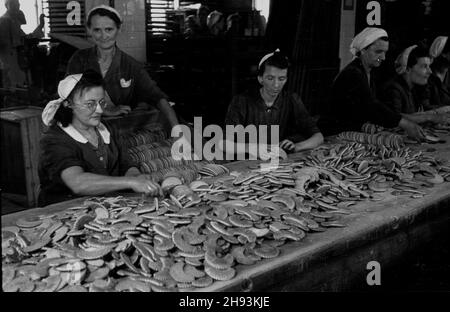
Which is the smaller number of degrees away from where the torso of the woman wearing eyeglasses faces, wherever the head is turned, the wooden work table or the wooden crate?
the wooden work table

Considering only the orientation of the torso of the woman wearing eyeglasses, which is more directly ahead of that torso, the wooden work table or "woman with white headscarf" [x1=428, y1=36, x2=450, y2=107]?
the wooden work table

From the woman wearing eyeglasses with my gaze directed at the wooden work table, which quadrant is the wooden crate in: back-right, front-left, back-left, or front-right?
back-left

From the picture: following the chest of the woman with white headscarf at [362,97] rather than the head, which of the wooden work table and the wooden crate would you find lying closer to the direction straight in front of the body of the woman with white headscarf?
the wooden work table

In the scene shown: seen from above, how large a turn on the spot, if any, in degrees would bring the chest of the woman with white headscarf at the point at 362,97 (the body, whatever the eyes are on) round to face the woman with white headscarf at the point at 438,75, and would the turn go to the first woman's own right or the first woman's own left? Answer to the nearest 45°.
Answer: approximately 135° to the first woman's own left

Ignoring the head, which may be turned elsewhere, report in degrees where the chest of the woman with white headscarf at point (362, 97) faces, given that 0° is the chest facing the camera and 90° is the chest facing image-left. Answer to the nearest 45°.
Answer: approximately 315°

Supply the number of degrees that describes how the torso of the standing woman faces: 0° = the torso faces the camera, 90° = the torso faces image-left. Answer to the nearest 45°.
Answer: approximately 0°

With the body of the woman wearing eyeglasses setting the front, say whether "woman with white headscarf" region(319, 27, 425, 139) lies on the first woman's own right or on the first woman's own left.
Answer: on the first woman's own left

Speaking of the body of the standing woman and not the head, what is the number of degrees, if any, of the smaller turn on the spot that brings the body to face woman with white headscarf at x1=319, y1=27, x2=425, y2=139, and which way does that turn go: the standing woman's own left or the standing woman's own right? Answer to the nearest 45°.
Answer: approximately 90° to the standing woman's own left

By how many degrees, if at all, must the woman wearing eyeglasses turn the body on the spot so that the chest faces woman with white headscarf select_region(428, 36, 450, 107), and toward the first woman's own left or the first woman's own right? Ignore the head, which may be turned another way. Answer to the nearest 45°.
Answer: approximately 90° to the first woman's own left

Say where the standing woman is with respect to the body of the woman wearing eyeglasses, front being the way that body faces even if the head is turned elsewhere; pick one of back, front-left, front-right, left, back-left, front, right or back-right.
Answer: back-left
